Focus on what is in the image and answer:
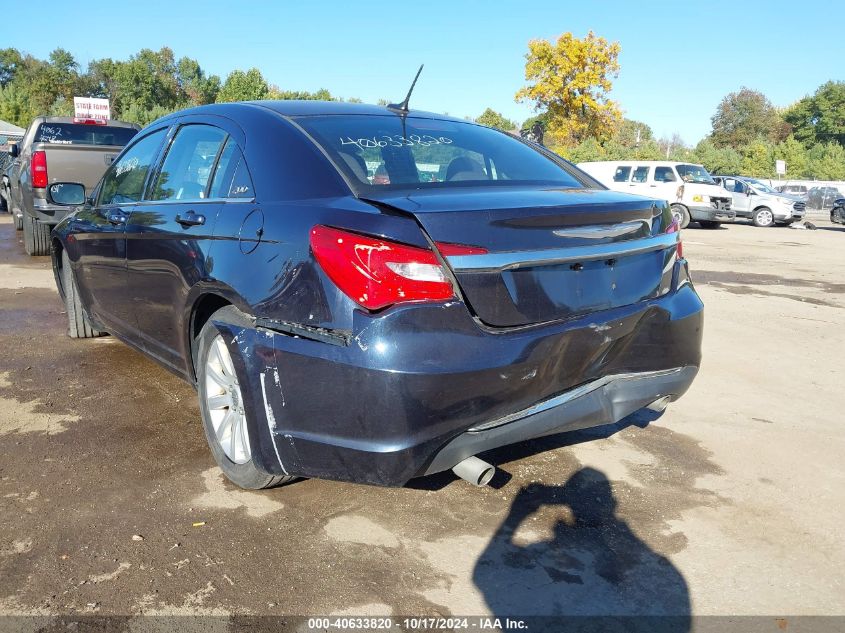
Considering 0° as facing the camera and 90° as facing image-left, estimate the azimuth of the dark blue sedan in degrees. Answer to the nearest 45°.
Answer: approximately 135°

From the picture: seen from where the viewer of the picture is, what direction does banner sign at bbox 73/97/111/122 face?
facing the viewer

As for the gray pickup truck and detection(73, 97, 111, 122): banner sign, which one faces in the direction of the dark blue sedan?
the banner sign

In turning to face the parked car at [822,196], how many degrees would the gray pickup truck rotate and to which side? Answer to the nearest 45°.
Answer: approximately 45° to its right

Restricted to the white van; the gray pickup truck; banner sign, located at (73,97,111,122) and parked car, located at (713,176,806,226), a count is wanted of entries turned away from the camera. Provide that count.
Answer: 1

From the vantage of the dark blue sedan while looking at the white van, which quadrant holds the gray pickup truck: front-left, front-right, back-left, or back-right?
front-left

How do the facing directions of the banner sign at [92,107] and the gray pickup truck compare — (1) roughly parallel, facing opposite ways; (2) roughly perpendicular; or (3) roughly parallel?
roughly parallel, facing opposite ways

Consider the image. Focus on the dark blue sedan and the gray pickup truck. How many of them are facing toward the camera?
0

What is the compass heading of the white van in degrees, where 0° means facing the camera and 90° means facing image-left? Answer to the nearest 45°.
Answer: approximately 315°

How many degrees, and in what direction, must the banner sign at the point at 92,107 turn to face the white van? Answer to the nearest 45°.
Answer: approximately 45° to its left

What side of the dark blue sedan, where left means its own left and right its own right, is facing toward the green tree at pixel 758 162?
right

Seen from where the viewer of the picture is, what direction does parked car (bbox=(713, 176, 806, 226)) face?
facing the viewer and to the right of the viewer

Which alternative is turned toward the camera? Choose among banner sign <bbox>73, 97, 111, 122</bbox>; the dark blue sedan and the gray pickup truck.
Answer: the banner sign

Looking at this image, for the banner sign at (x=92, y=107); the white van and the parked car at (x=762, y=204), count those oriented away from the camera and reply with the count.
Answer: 0

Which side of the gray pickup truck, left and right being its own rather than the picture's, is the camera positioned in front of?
back
